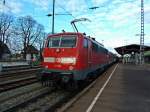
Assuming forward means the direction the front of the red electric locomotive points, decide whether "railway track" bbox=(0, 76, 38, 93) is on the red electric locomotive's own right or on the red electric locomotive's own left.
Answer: on the red electric locomotive's own right

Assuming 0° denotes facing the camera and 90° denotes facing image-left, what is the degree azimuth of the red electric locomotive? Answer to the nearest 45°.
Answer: approximately 45°
